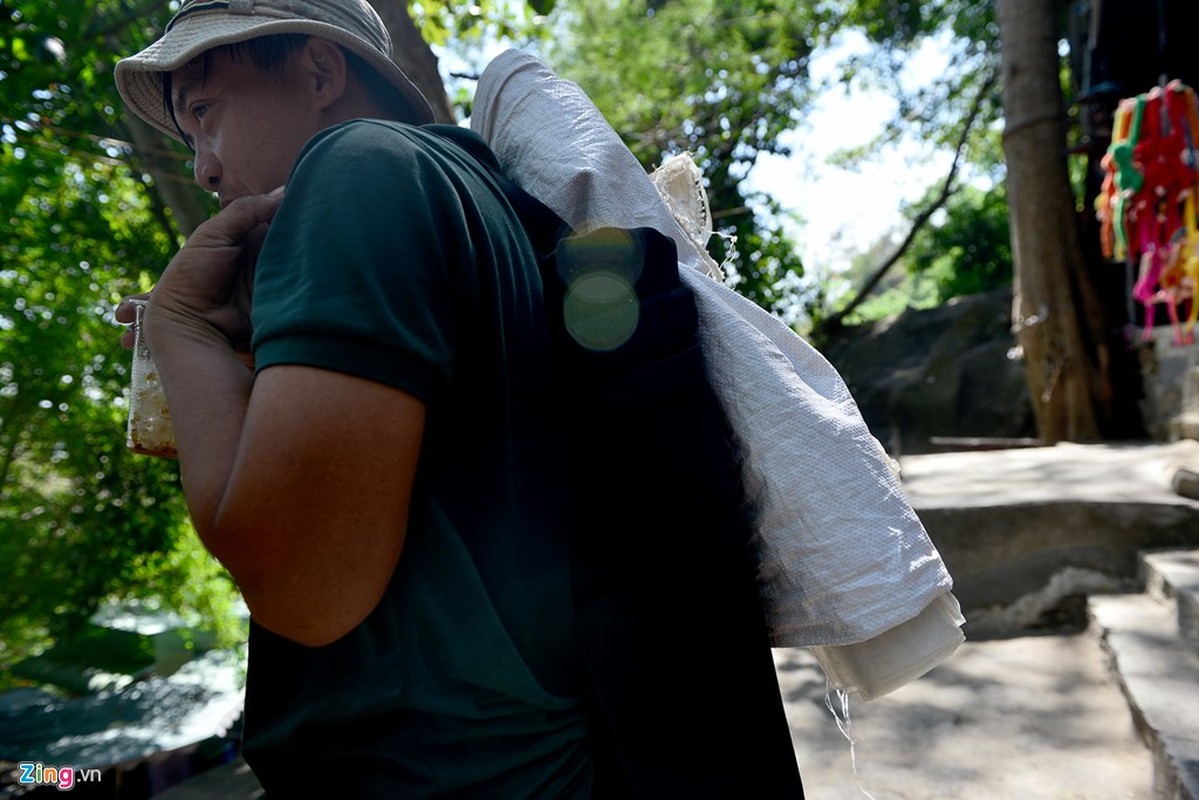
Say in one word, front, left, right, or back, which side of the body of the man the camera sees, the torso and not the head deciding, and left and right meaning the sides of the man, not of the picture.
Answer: left

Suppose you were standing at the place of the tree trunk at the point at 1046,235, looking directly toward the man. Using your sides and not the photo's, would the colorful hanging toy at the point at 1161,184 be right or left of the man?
left

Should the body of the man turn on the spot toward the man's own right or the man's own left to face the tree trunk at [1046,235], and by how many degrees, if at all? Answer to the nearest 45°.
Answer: approximately 135° to the man's own right

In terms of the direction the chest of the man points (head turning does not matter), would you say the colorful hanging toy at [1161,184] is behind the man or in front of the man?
behind

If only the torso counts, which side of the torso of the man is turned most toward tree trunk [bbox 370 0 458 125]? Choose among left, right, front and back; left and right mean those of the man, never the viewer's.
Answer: right

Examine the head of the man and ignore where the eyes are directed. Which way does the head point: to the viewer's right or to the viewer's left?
to the viewer's left

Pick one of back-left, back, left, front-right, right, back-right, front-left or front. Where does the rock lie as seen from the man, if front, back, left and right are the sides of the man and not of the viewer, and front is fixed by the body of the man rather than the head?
back-right
